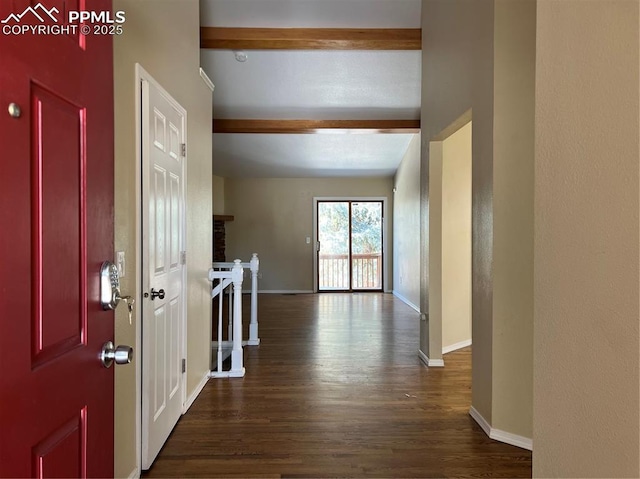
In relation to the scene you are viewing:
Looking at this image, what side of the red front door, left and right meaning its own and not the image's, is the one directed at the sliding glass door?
left

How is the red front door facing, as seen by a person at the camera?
facing the viewer and to the right of the viewer

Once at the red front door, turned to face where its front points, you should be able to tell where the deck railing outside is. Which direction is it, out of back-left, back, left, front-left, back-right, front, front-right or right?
left

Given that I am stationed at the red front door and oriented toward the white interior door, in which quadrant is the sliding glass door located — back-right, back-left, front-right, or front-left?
front-right

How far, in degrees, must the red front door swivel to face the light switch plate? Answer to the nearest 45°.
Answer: approximately 135° to its left

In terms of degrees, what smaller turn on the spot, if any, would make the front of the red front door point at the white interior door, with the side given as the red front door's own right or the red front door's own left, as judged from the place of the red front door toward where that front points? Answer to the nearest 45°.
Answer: approximately 135° to the red front door's own left

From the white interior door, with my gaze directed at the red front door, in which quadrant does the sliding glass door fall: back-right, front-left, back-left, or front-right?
back-left
